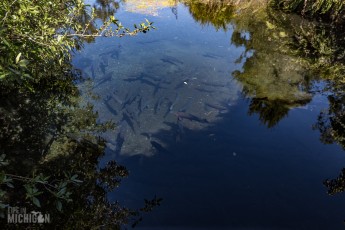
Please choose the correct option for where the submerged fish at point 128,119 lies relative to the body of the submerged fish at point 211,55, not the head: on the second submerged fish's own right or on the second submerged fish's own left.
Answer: on the second submerged fish's own left

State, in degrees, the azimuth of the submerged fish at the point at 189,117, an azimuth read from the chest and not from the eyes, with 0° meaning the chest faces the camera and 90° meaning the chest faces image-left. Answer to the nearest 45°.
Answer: approximately 90°

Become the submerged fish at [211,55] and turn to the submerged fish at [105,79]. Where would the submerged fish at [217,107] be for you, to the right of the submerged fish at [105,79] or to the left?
left

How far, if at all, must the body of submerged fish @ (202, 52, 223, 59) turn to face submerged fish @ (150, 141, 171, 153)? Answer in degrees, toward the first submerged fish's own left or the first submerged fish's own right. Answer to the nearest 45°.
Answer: approximately 90° to the first submerged fish's own left

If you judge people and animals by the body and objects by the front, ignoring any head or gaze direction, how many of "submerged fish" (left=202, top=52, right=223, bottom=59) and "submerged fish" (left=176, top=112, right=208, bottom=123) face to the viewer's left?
2

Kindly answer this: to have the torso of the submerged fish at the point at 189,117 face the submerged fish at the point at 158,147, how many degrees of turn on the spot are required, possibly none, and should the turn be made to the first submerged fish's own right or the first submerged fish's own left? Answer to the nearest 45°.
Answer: approximately 90° to the first submerged fish's own left

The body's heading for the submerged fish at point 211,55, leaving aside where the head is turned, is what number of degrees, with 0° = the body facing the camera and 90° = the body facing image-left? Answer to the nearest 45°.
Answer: approximately 90°

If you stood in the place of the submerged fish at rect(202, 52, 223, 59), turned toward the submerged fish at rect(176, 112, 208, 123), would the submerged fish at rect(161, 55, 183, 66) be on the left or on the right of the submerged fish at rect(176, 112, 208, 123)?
right

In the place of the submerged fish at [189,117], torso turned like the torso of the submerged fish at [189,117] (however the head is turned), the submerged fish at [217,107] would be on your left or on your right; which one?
on your right
